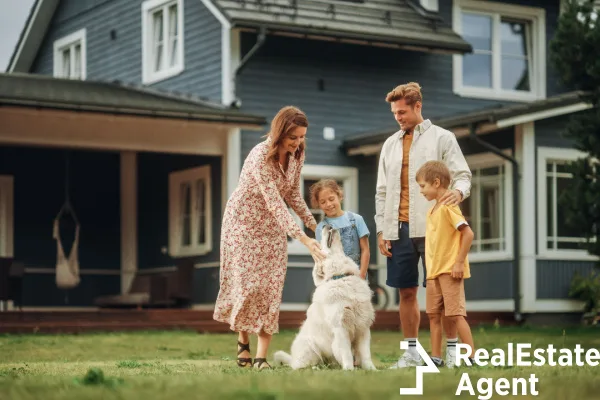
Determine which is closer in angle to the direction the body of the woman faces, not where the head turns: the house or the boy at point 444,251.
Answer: the boy

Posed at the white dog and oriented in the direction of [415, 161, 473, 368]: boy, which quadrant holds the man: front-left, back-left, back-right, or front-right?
front-left

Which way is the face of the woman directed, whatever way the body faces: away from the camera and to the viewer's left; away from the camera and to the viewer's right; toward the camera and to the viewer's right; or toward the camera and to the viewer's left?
toward the camera and to the viewer's right

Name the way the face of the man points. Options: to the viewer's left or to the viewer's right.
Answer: to the viewer's left

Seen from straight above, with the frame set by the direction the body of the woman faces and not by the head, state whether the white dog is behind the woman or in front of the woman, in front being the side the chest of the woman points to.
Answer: in front

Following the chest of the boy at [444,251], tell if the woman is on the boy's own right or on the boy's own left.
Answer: on the boy's own right

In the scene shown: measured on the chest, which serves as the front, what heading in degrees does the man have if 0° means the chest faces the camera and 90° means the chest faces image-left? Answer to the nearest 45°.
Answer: approximately 45°

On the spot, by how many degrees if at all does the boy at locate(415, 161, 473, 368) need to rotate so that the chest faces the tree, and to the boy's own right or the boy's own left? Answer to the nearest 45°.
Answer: approximately 135° to the boy's own right

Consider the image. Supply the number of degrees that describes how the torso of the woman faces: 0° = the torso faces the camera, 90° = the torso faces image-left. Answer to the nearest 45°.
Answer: approximately 315°

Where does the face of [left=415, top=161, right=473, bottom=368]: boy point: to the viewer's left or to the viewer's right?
to the viewer's left

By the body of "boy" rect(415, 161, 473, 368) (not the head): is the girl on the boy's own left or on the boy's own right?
on the boy's own right

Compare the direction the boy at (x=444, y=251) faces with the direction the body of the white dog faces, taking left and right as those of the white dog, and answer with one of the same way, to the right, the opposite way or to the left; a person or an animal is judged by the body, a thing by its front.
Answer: to the right

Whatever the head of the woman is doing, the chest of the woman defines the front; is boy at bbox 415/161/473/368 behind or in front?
in front
